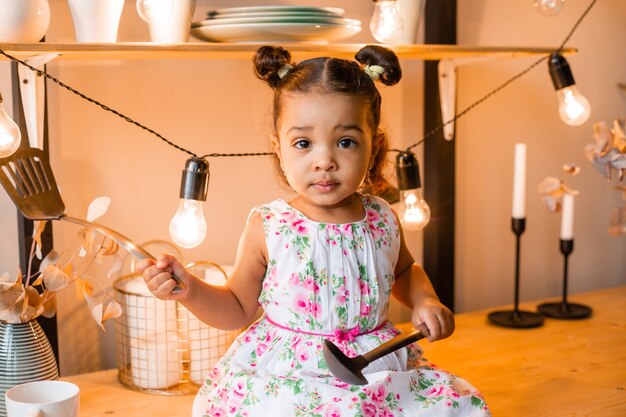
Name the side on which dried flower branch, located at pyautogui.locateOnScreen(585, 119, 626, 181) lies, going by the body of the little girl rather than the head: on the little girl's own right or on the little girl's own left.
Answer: on the little girl's own left

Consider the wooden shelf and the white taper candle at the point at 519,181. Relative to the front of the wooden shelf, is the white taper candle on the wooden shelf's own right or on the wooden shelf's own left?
on the wooden shelf's own left

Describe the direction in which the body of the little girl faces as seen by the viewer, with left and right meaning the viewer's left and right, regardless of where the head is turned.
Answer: facing the viewer

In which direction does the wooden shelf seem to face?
toward the camera

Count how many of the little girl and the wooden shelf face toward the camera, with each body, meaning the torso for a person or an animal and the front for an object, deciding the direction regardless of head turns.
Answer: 2

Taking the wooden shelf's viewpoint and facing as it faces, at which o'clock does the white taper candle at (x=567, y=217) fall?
The white taper candle is roughly at 8 o'clock from the wooden shelf.
